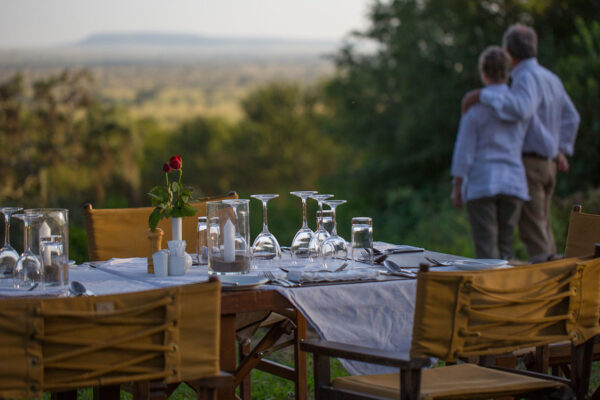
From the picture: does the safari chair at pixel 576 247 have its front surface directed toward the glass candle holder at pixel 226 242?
yes

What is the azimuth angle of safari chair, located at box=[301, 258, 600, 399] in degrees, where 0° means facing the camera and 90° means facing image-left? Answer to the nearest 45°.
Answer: approximately 135°

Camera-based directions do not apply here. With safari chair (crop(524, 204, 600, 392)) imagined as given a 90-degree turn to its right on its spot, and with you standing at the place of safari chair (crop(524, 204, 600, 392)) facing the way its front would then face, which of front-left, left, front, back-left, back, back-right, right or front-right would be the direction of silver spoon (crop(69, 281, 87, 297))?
left

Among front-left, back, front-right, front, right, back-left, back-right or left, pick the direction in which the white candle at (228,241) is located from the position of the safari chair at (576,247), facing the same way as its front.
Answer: front

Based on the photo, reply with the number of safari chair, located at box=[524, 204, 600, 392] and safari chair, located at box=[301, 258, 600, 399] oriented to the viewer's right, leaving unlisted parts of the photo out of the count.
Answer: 0

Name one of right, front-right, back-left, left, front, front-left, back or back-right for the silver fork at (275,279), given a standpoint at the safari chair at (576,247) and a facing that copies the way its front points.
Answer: front

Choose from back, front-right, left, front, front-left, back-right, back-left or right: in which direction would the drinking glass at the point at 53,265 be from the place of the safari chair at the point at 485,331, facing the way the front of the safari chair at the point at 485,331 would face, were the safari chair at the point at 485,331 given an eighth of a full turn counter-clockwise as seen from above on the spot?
front

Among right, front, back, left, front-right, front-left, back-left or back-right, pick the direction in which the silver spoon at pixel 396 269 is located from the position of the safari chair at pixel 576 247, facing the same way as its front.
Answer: front

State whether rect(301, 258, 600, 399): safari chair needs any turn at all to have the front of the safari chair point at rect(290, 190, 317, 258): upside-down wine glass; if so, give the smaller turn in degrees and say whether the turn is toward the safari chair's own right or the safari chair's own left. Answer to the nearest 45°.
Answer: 0° — it already faces it

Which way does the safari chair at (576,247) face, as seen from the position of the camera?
facing the viewer and to the left of the viewer

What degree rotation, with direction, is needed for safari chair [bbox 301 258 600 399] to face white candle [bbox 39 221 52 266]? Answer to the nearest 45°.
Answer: approximately 45° to its left

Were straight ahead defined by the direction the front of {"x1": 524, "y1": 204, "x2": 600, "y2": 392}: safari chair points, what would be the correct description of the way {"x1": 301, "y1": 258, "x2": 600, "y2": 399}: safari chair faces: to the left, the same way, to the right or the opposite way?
to the right

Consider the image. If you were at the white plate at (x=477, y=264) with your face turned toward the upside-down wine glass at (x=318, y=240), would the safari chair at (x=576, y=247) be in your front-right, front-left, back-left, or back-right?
back-right

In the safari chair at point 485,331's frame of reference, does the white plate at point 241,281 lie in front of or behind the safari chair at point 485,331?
in front

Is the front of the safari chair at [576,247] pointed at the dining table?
yes
